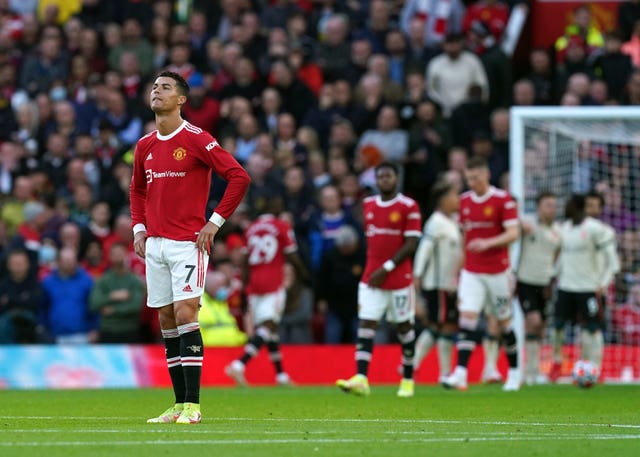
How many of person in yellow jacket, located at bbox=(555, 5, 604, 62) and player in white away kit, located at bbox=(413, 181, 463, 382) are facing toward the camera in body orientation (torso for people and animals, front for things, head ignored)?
1

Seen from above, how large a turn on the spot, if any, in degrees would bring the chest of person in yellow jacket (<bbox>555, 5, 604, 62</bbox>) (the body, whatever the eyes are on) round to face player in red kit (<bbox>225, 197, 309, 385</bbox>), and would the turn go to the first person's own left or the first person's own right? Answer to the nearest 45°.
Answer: approximately 45° to the first person's own right

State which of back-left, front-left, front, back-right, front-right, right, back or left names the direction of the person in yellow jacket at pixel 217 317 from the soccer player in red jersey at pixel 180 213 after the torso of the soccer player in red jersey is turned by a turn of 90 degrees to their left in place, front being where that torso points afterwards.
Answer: back-left

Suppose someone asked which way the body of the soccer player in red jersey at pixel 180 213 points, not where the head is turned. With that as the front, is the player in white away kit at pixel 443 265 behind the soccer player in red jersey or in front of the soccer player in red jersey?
behind

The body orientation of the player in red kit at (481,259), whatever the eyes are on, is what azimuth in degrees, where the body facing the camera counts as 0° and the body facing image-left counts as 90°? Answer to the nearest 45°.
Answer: approximately 45°

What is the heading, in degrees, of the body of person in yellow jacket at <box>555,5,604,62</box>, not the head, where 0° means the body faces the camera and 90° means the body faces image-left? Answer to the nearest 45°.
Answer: approximately 0°

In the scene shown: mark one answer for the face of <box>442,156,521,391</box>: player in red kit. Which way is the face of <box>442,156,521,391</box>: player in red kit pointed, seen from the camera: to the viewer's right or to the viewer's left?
to the viewer's left

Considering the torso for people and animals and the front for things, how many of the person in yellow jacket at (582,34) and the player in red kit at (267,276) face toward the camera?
1

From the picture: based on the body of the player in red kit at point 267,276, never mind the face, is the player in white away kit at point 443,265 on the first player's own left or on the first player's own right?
on the first player's own right
